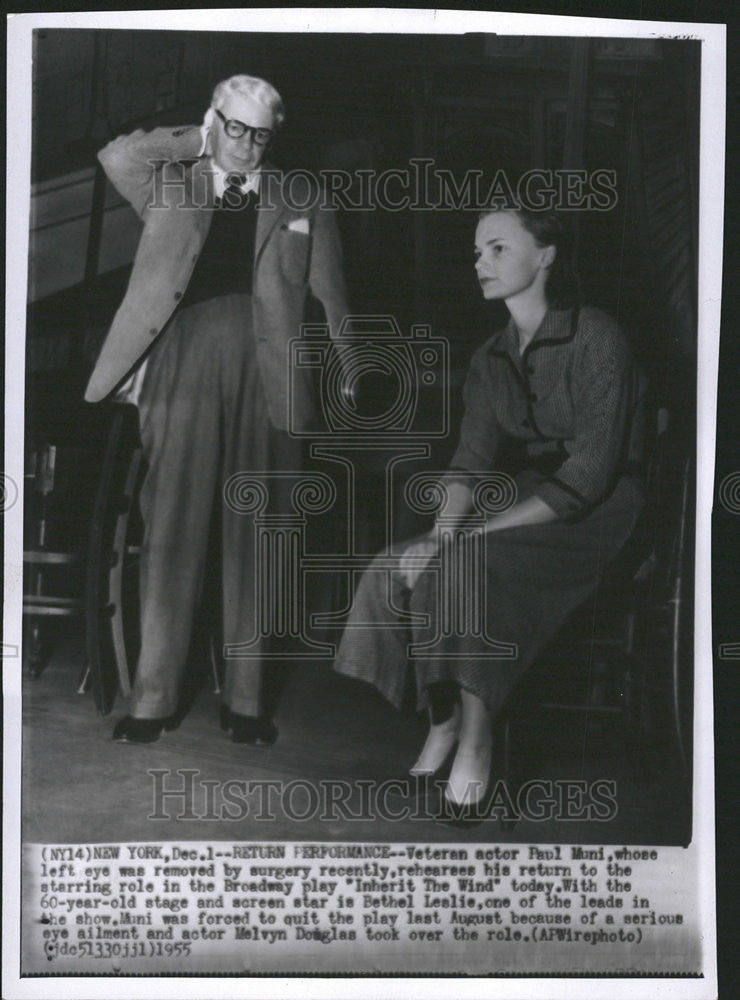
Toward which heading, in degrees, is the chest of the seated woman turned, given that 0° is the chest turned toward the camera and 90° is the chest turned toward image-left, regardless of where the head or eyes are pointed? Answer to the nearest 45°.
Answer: approximately 45°
